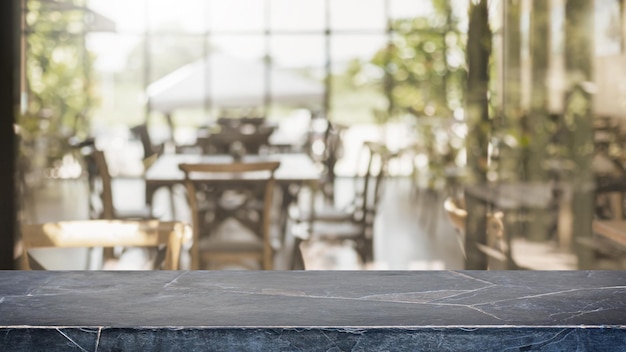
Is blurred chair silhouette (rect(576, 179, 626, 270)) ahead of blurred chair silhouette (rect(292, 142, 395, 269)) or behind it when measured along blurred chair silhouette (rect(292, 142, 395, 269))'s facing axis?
behind

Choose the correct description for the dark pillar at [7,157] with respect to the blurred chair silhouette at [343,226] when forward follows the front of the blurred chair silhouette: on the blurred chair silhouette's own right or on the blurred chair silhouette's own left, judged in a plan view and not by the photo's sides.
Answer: on the blurred chair silhouette's own left

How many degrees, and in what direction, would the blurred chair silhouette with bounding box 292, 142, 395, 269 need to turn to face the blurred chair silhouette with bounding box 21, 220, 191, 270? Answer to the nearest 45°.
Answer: approximately 90° to its left

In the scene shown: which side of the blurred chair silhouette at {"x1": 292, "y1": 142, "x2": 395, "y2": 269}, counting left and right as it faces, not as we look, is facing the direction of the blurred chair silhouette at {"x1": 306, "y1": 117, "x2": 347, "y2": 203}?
right

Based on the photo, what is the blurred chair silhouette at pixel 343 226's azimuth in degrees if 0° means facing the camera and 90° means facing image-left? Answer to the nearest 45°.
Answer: approximately 90°

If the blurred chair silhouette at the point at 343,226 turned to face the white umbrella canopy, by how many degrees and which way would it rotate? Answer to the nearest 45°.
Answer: approximately 90° to its right

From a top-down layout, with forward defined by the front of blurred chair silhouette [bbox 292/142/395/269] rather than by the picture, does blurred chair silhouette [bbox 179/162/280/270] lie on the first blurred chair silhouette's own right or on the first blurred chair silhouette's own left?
on the first blurred chair silhouette's own left
